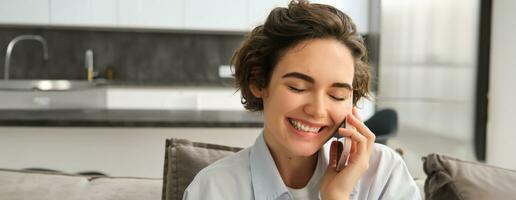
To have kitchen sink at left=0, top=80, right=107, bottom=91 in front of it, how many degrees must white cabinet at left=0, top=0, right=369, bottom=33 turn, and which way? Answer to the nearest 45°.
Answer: approximately 90° to its right

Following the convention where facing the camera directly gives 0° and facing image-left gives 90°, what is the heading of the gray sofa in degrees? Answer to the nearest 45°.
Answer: approximately 0°

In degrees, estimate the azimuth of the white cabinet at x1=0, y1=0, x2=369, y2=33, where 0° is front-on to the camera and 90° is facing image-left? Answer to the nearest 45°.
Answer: approximately 0°
